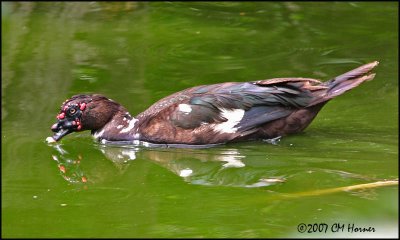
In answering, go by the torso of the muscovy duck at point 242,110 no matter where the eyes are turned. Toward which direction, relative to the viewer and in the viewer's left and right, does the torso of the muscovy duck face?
facing to the left of the viewer
